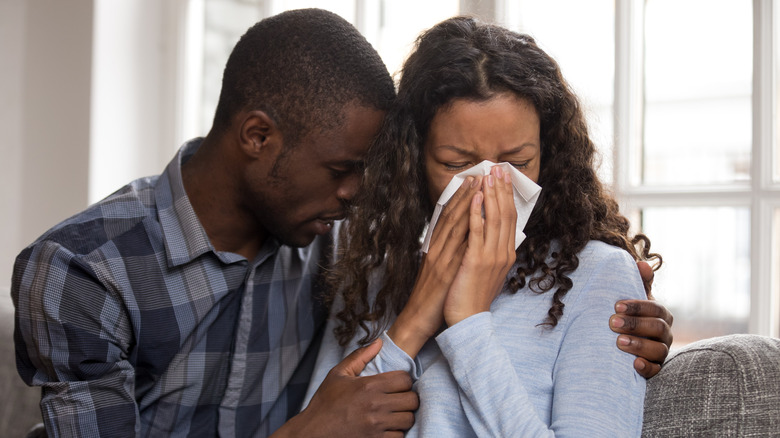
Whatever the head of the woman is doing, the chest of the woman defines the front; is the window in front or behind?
behind

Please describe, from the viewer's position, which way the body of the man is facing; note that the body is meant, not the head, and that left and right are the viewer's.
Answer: facing the viewer and to the right of the viewer

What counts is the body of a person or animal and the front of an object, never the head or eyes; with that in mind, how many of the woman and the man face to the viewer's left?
0
